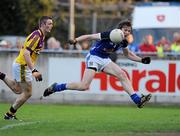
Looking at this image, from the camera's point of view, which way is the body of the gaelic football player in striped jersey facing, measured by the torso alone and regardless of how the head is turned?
to the viewer's right

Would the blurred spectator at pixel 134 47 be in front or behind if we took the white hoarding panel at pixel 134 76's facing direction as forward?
behind

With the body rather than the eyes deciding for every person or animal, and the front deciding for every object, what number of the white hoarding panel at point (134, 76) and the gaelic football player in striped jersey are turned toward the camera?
1

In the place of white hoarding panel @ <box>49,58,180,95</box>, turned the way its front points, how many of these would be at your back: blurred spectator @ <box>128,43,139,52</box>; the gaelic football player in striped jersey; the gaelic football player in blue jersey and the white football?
1

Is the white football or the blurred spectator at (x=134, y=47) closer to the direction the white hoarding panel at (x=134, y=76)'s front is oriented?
the white football

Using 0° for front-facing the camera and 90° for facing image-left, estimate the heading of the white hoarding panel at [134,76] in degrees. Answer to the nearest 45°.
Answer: approximately 0°

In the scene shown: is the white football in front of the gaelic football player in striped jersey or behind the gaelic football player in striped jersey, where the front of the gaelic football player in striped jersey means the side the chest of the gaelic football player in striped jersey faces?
in front

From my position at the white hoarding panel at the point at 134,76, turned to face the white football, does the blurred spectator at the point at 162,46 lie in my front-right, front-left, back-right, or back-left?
back-left

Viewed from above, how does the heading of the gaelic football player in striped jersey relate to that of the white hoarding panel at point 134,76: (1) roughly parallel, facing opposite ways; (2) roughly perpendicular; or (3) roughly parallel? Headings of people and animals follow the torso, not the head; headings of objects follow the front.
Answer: roughly perpendicular

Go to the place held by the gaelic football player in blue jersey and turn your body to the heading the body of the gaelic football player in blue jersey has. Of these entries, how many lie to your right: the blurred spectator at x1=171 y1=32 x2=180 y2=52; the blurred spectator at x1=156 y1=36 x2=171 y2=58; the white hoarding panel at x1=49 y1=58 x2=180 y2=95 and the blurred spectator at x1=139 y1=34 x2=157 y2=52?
0

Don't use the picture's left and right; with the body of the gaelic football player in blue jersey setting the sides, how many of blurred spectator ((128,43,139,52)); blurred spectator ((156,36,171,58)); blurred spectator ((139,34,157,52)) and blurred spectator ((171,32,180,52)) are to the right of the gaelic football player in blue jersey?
0

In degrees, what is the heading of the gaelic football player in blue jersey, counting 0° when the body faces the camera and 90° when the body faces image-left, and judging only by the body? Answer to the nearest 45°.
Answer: approximately 315°

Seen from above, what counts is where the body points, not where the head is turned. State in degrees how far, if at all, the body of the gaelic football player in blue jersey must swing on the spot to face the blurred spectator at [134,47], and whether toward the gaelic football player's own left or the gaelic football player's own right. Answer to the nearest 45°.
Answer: approximately 135° to the gaelic football player's own left

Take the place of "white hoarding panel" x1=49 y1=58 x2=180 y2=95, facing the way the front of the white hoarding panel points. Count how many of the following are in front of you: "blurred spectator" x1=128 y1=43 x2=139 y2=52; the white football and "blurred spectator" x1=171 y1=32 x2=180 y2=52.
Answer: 1
